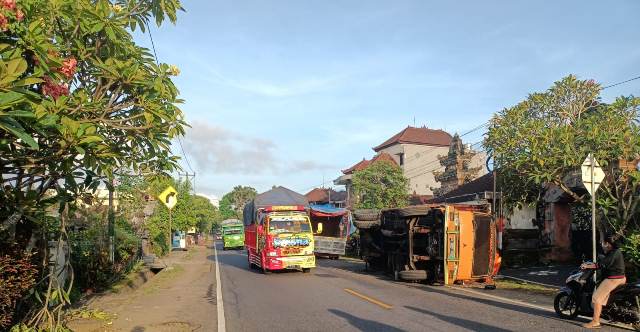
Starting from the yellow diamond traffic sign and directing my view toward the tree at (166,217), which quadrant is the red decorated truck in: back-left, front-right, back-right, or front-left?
back-right

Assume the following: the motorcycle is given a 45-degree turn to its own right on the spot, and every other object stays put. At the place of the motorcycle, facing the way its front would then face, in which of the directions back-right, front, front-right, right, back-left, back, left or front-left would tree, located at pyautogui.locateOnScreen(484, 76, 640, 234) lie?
front-right

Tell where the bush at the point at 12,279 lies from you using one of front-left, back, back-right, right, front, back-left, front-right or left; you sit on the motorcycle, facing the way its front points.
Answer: front-left

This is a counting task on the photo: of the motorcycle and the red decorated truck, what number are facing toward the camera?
1

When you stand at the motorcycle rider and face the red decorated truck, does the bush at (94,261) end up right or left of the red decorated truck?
left

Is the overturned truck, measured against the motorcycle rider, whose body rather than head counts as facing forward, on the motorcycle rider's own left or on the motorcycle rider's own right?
on the motorcycle rider's own right

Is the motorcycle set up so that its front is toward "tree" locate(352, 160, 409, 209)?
no

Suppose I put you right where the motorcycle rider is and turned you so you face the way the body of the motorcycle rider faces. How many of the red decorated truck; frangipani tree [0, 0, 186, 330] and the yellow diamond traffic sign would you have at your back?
0

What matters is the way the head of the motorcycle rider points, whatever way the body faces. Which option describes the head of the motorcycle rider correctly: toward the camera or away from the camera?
toward the camera

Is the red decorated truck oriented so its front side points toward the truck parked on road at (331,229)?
no

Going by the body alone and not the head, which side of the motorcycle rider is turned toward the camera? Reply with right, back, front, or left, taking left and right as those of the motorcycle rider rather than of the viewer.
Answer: left

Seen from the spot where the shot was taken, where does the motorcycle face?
facing to the left of the viewer

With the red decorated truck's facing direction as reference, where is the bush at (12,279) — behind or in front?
in front

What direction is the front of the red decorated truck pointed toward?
toward the camera

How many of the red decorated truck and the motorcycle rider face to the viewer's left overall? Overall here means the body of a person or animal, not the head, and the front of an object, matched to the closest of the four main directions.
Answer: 1
